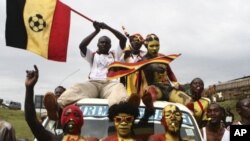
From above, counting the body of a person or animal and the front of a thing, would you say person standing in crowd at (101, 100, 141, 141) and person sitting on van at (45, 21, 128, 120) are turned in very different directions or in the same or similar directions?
same or similar directions

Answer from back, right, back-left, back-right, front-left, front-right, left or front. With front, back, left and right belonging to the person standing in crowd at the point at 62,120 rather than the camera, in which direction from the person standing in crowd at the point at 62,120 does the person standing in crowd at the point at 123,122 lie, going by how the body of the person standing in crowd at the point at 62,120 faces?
left

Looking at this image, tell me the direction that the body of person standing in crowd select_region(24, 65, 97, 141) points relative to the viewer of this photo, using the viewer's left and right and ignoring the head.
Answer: facing the viewer

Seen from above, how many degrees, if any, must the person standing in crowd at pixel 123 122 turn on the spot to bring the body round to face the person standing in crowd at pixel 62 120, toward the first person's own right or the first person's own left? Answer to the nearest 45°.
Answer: approximately 90° to the first person's own right

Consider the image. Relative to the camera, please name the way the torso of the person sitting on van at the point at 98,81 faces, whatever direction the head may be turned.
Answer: toward the camera

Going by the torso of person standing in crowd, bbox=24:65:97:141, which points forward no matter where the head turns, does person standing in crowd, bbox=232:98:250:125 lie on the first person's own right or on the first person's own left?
on the first person's own left

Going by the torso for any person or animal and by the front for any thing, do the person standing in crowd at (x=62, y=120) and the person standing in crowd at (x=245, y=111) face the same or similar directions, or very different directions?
same or similar directions

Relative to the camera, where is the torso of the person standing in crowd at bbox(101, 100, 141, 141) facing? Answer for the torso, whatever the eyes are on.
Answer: toward the camera

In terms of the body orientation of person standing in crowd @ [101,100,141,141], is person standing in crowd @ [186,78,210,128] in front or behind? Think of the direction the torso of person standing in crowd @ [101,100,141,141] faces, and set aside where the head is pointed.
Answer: behind

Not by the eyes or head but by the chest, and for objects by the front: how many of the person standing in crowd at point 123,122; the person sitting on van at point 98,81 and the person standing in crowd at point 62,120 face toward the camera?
3

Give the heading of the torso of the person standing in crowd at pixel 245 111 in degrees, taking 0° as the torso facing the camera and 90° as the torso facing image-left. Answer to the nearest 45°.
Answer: approximately 315°

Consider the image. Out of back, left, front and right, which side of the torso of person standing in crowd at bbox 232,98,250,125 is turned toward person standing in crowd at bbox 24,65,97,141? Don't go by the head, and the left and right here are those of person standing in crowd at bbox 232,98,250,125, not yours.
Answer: right

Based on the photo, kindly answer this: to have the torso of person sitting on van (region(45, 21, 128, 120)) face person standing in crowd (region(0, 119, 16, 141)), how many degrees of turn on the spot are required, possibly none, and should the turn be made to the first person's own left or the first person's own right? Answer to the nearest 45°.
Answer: approximately 45° to the first person's own right

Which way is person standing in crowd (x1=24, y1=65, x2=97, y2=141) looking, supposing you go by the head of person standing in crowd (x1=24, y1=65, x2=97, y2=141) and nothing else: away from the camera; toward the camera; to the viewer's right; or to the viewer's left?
toward the camera
